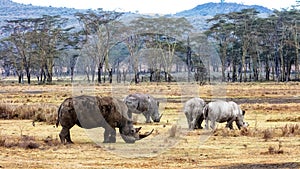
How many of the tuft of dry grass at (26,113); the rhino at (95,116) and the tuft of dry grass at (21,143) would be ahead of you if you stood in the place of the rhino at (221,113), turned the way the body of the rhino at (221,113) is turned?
0

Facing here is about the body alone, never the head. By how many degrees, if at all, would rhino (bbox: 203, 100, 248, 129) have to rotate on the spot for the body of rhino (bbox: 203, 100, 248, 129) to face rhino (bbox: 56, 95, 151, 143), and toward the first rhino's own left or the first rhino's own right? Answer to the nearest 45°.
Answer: approximately 135° to the first rhino's own right

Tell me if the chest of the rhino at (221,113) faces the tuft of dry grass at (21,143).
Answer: no

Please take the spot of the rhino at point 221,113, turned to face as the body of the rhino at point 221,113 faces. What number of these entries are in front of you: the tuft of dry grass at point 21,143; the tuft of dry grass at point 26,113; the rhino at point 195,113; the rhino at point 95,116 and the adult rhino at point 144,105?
0

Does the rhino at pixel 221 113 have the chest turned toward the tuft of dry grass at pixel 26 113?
no

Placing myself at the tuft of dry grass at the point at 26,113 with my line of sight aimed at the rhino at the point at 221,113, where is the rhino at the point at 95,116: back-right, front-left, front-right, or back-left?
front-right

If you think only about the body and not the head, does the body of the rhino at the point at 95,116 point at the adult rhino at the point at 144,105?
no

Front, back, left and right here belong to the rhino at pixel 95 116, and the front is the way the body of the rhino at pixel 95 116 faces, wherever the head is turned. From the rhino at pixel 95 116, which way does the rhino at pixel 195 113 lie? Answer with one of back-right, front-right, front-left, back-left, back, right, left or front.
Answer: front-left

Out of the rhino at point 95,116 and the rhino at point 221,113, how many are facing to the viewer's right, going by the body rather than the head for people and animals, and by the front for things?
2

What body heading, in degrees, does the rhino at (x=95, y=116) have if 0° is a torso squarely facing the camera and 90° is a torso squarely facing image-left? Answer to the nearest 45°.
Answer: approximately 270°

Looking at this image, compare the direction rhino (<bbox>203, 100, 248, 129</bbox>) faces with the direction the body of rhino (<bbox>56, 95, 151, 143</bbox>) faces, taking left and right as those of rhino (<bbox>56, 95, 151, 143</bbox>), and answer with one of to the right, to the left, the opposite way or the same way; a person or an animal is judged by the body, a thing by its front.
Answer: the same way

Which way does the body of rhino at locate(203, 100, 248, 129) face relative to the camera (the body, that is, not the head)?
to the viewer's right

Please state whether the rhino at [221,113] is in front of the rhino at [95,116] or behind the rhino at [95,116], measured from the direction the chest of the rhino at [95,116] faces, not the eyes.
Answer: in front

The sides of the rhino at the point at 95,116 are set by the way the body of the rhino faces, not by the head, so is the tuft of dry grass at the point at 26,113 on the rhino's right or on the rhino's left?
on the rhino's left
